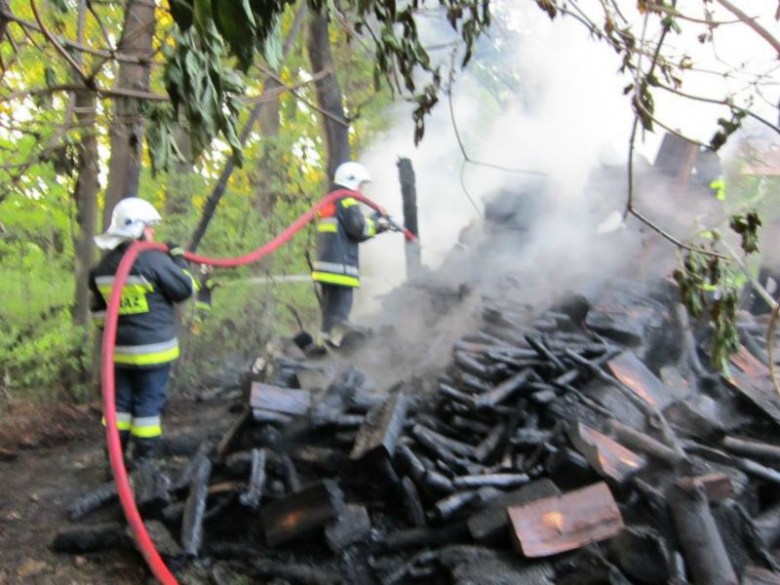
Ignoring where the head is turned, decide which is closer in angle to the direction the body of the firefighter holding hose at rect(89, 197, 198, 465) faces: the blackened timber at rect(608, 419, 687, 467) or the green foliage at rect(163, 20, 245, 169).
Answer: the blackened timber

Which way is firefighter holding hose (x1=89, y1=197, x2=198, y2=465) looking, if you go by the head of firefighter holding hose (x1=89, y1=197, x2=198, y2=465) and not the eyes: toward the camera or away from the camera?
away from the camera

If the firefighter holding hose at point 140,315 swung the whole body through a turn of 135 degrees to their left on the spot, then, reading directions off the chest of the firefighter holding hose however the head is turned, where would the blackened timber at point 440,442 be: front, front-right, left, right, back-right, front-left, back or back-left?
back-left

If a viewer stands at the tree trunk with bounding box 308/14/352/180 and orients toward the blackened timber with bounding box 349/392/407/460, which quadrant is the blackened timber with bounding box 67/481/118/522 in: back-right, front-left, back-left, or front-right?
front-right

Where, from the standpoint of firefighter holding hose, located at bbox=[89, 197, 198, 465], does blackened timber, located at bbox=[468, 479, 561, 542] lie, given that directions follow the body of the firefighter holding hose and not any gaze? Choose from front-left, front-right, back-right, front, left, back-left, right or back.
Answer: right

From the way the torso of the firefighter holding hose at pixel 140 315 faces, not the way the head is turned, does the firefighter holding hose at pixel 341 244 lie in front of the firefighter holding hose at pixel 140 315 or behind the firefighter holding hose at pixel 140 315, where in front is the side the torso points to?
in front

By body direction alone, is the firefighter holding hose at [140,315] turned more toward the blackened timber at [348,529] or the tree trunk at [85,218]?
the tree trunk

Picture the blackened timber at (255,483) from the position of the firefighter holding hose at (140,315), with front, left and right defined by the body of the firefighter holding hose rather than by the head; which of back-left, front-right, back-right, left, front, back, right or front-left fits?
right

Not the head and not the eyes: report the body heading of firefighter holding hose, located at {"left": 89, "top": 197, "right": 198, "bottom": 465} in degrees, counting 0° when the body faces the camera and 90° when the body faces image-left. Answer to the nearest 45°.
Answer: approximately 225°
